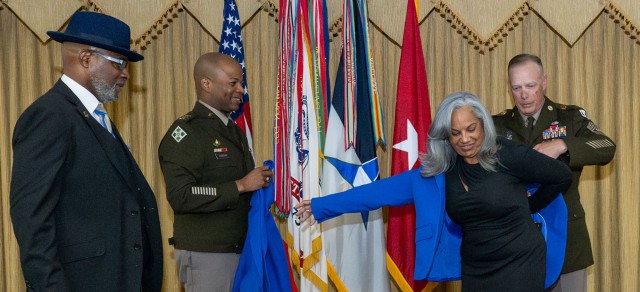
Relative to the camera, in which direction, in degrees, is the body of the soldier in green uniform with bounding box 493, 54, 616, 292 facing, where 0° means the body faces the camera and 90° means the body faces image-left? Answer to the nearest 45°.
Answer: approximately 45°

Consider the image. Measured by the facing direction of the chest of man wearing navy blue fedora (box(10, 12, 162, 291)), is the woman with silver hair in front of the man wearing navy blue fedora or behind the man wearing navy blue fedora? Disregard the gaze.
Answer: in front

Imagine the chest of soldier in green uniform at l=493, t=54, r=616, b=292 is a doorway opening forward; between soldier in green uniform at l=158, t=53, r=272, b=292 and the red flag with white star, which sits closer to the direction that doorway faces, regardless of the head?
the soldier in green uniform

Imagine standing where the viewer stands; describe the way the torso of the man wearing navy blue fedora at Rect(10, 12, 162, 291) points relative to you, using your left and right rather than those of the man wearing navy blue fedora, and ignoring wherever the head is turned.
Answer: facing to the right of the viewer

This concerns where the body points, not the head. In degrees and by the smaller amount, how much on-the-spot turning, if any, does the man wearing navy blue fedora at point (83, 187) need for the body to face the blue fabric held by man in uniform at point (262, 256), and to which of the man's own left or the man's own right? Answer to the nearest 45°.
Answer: approximately 45° to the man's own left

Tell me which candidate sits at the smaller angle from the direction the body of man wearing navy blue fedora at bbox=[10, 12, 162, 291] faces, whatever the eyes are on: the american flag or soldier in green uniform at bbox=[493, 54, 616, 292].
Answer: the soldier in green uniform

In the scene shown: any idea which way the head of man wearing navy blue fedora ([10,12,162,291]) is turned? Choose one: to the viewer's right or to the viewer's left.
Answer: to the viewer's right

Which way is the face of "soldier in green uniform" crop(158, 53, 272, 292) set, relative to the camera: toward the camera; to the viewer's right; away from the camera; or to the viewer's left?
to the viewer's right

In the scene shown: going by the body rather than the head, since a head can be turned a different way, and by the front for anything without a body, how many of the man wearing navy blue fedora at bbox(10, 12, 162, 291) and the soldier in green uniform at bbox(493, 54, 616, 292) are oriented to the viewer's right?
1

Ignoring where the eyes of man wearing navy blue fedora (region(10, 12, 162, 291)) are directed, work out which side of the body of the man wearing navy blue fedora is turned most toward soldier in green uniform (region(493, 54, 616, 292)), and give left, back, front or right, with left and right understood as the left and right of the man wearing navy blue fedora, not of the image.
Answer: front

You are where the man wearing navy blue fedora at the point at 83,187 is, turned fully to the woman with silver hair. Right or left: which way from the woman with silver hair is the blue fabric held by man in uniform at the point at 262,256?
left

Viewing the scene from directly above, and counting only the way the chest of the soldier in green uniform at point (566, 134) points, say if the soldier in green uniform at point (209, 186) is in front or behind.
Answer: in front

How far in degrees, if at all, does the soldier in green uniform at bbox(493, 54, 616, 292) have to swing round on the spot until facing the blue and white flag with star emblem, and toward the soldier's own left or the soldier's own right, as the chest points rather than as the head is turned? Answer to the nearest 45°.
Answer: approximately 45° to the soldier's own right
